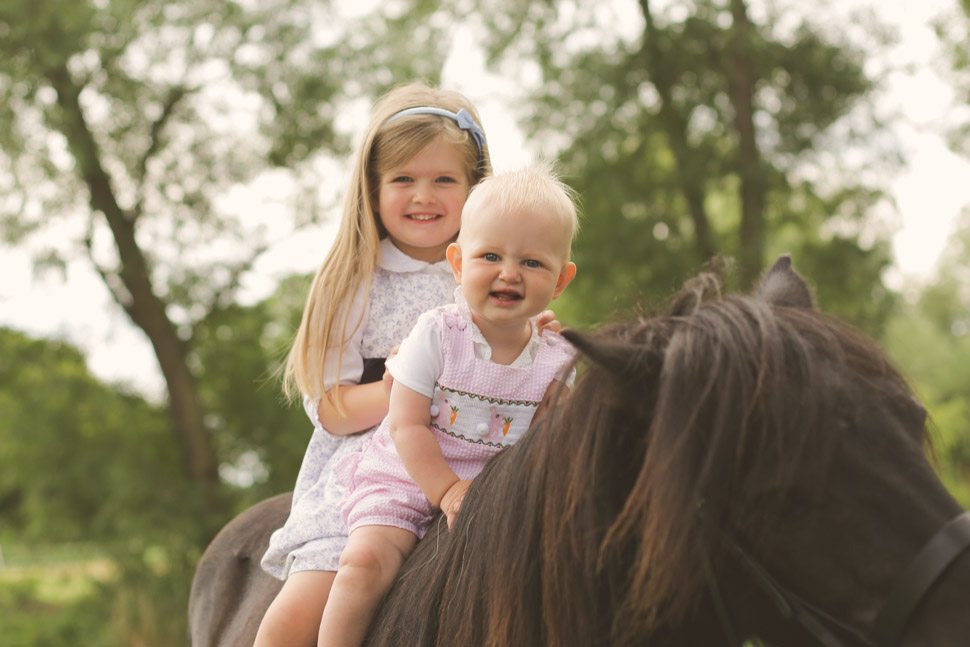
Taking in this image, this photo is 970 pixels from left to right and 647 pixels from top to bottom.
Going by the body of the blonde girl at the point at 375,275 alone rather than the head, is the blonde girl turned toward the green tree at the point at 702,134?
no

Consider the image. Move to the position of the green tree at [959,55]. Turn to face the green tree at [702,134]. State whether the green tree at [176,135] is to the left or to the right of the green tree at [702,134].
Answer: left

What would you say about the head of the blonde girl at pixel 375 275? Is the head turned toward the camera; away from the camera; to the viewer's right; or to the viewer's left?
toward the camera

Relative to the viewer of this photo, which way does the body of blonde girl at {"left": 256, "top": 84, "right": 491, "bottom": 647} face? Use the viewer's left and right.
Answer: facing the viewer and to the right of the viewer

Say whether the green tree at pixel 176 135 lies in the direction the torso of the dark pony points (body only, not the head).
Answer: no

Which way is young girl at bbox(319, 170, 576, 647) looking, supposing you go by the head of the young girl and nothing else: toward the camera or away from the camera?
toward the camera

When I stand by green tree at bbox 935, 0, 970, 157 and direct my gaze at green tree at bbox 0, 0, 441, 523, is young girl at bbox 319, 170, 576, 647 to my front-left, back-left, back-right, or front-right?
front-left

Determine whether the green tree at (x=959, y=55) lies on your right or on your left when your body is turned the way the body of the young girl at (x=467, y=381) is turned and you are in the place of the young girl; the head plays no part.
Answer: on your left
